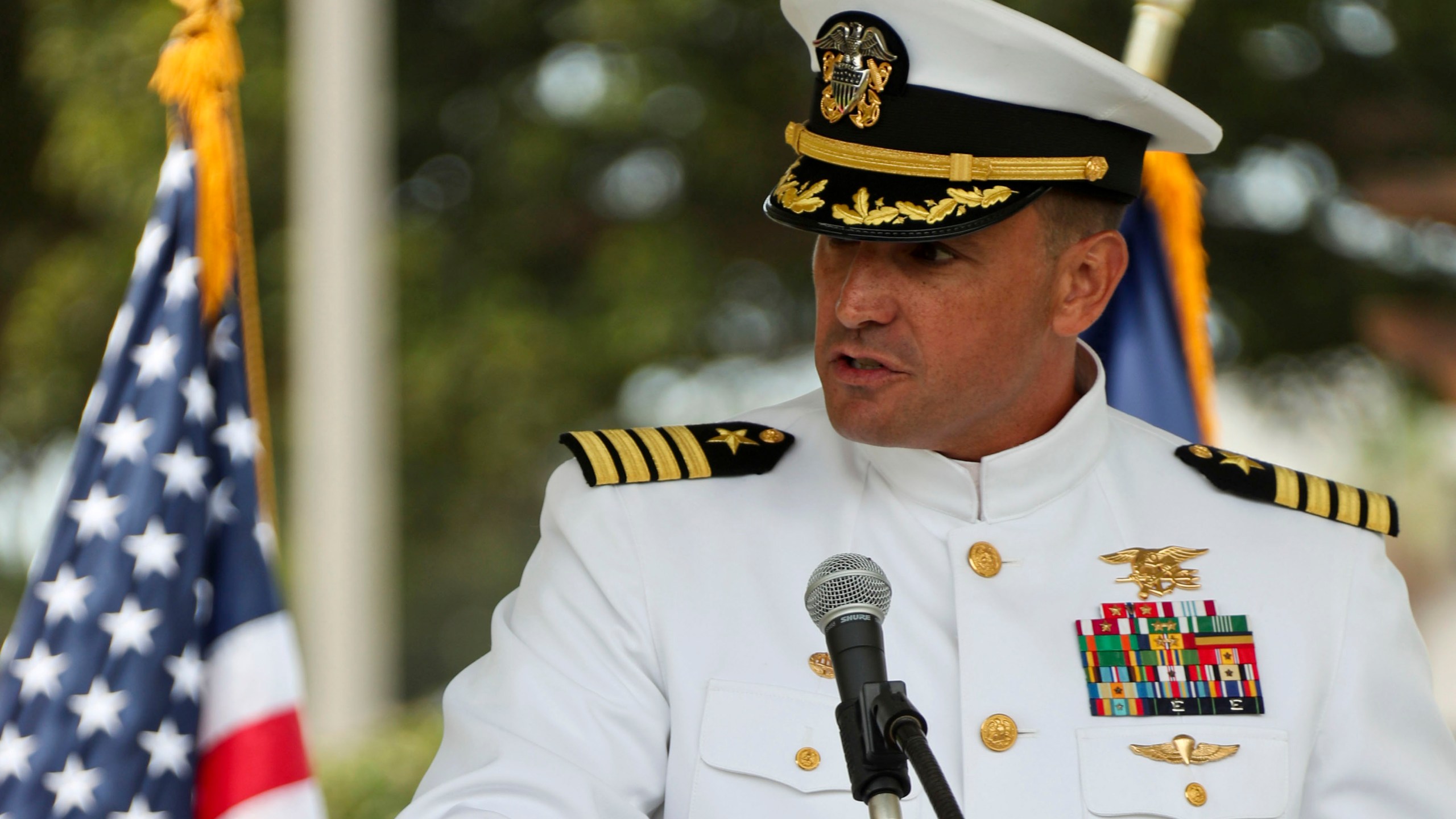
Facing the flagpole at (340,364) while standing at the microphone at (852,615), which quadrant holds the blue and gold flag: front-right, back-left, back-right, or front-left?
front-right

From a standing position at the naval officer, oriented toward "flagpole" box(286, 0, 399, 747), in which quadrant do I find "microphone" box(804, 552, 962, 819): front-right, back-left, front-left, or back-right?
back-left

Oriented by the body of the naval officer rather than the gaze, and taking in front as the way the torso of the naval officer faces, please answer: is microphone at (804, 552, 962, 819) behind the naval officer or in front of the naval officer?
in front

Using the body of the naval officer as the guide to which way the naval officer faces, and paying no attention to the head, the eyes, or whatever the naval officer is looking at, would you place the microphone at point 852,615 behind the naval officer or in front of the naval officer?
in front

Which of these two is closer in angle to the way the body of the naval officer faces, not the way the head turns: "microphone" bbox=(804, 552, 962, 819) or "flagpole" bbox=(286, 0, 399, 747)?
the microphone

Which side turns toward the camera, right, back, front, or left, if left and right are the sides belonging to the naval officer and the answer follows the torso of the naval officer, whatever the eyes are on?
front

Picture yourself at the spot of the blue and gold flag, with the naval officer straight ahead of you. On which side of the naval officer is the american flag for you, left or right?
right

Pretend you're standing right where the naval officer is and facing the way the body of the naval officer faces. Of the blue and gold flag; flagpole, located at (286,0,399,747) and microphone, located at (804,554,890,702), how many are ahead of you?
1

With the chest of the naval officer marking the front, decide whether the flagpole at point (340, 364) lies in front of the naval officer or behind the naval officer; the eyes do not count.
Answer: behind

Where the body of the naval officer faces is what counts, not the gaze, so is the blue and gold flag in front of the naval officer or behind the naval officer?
behind

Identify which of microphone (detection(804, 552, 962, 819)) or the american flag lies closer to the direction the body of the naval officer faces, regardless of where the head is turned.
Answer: the microphone
